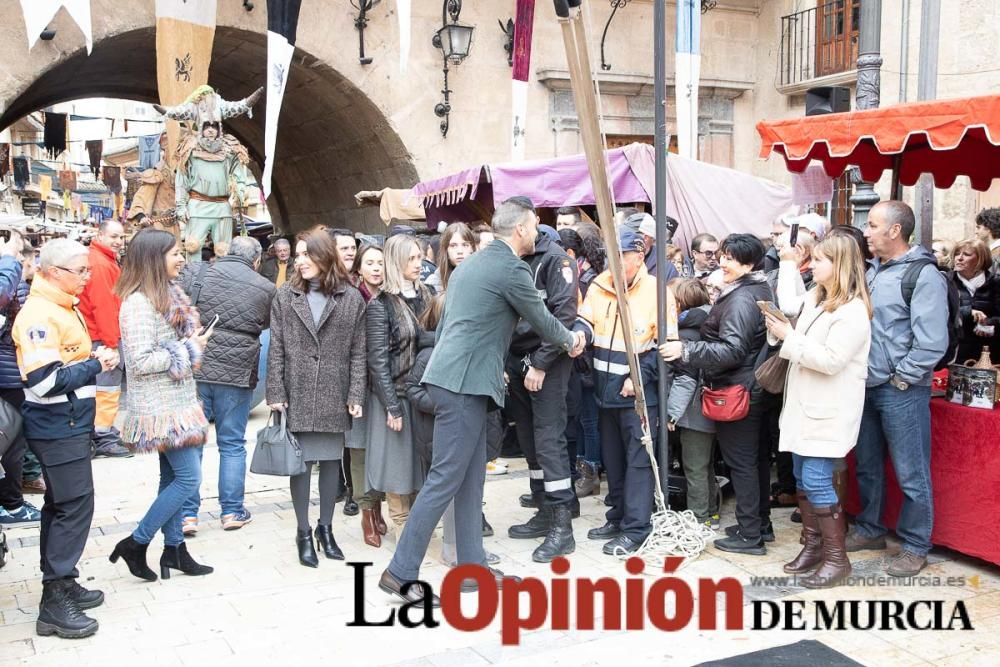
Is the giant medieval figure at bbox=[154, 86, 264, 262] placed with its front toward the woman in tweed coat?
yes

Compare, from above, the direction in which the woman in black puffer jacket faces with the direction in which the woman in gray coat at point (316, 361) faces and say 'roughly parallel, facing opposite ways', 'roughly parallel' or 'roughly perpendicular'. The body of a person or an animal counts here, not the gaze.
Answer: roughly perpendicular

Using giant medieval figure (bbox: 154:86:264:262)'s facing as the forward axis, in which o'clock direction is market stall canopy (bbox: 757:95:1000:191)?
The market stall canopy is roughly at 11 o'clock from the giant medieval figure.

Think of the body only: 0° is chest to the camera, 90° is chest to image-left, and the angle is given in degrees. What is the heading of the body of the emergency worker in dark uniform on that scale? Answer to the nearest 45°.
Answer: approximately 45°

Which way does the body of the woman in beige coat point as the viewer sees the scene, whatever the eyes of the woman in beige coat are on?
to the viewer's left

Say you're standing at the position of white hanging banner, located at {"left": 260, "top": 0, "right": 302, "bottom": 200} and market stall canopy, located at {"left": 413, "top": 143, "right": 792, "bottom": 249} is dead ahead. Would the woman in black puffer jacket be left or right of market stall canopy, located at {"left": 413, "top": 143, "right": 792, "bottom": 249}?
right

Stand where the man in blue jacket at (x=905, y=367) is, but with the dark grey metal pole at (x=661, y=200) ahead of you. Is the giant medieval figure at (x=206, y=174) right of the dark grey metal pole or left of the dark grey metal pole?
right

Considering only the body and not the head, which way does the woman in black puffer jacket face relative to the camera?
to the viewer's left

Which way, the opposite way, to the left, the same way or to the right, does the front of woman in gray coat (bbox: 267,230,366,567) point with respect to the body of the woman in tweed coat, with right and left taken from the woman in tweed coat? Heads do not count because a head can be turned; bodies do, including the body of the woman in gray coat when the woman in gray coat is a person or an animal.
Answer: to the right

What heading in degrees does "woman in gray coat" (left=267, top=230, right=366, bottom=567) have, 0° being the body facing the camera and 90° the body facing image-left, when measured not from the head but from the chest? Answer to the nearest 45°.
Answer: approximately 0°

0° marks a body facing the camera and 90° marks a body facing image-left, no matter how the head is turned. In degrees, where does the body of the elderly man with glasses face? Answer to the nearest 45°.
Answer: approximately 270°

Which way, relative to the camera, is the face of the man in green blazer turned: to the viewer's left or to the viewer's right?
to the viewer's right

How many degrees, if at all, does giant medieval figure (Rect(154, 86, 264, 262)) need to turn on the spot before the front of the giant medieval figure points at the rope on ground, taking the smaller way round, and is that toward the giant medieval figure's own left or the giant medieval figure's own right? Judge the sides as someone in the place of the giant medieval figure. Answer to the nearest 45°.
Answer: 0° — it already faces it
